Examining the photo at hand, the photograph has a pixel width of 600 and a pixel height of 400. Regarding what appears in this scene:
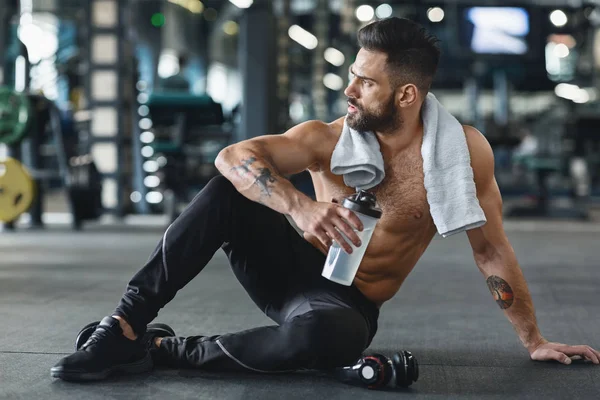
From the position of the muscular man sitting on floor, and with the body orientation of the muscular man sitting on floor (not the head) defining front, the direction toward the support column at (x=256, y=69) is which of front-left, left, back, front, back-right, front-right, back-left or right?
back-right

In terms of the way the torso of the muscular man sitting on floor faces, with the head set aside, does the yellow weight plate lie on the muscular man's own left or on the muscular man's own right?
on the muscular man's own right

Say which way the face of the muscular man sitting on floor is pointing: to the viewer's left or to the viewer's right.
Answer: to the viewer's left

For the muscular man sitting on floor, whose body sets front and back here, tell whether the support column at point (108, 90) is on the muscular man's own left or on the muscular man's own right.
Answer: on the muscular man's own right

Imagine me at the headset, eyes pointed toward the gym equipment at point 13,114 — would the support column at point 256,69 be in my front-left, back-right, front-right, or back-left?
front-right

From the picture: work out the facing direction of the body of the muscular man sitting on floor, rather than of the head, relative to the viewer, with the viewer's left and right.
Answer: facing the viewer and to the left of the viewer

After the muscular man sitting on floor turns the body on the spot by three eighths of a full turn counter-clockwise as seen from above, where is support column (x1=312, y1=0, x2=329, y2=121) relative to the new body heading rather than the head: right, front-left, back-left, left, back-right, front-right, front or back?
left

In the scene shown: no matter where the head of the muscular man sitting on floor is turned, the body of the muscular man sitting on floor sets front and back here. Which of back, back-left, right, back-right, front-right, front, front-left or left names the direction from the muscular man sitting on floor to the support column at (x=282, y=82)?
back-right
